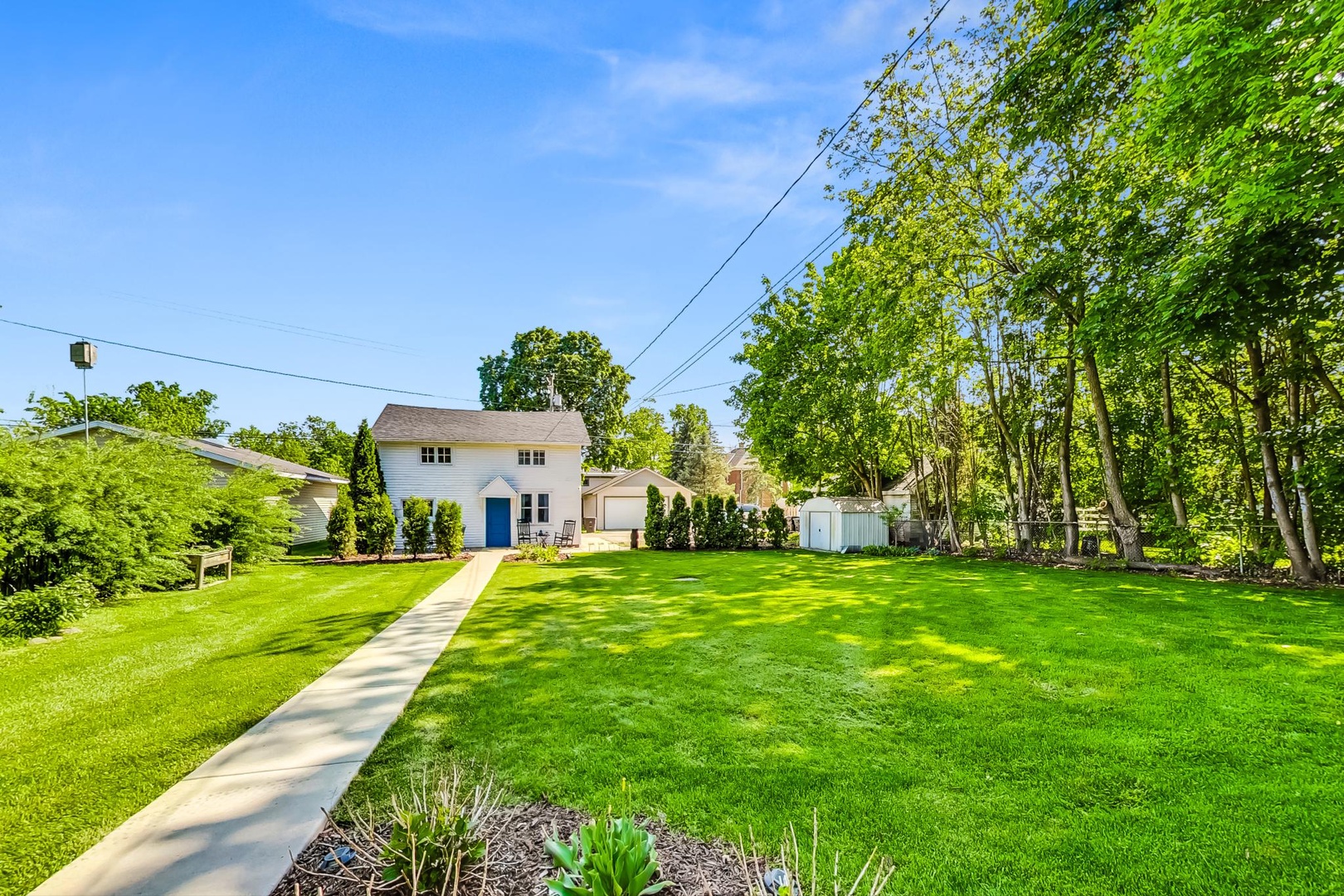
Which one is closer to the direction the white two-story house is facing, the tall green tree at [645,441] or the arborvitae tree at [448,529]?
the arborvitae tree

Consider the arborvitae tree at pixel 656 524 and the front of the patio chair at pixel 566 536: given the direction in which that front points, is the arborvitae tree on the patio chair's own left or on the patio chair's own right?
on the patio chair's own left

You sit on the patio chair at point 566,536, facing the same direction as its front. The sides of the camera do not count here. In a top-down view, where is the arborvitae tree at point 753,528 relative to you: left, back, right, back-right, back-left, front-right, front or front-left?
back-left

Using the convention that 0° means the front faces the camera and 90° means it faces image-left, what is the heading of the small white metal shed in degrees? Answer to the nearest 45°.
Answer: approximately 45°

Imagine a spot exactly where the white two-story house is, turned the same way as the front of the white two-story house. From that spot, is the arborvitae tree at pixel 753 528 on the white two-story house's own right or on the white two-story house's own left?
on the white two-story house's own left

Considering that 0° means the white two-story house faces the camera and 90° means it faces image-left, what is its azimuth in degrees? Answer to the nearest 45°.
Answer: approximately 0°

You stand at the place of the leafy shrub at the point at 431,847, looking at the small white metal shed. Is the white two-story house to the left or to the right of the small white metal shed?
left

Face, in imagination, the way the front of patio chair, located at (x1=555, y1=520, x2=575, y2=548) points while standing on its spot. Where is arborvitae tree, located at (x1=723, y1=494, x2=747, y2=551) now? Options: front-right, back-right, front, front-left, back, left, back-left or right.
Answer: back-left

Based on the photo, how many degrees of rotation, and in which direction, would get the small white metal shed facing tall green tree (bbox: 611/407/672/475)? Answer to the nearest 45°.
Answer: approximately 90° to its right

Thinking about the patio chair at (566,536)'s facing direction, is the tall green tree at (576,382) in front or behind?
behind
